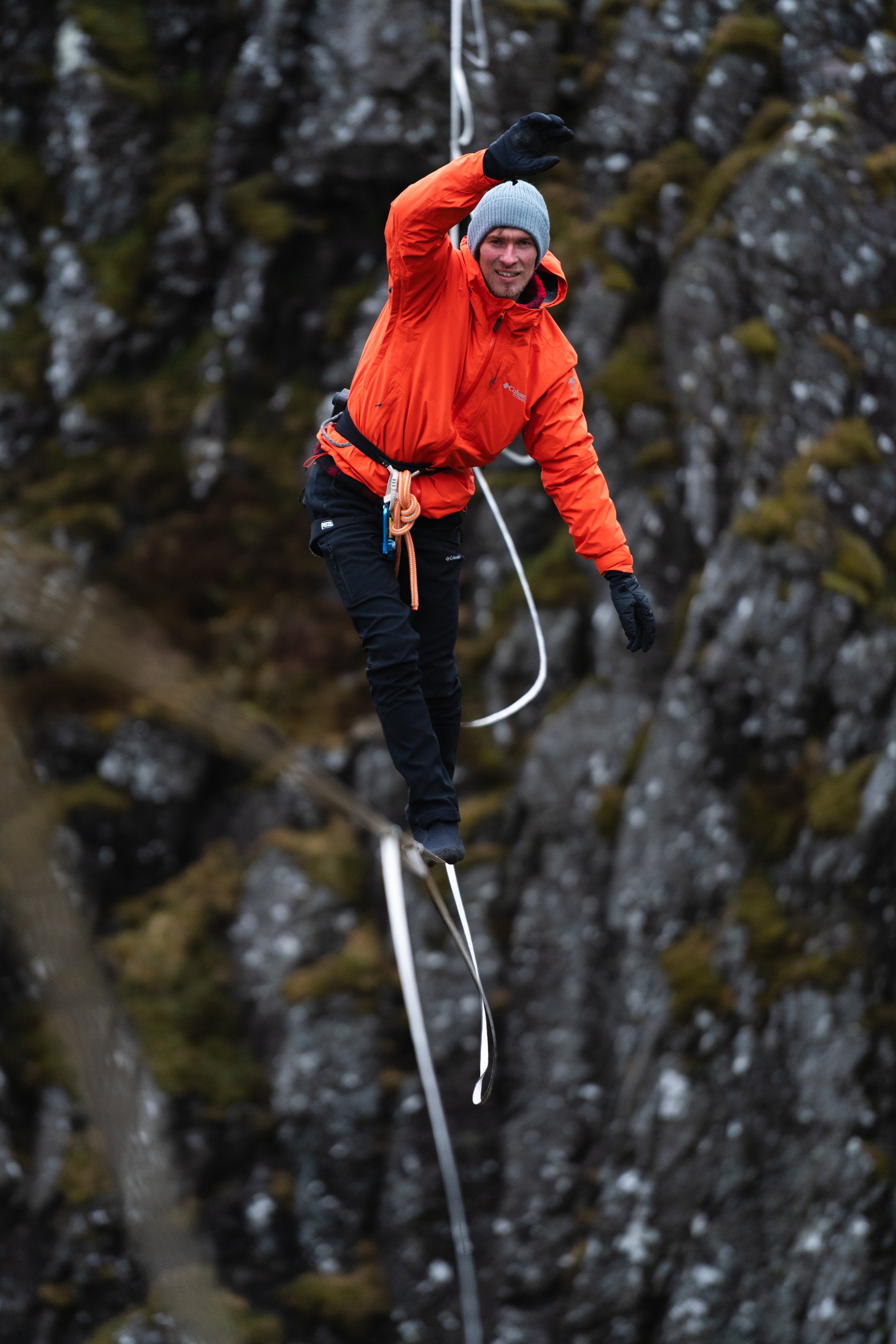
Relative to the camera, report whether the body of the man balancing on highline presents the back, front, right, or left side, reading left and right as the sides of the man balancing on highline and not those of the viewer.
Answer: front
